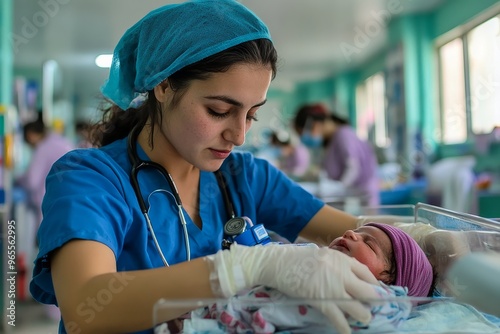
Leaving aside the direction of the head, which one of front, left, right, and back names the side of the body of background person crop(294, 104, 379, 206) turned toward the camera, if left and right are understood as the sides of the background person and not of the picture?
left

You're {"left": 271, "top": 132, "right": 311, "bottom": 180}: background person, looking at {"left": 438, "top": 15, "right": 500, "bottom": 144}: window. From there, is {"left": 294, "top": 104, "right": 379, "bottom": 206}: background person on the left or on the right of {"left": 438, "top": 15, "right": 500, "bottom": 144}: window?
right

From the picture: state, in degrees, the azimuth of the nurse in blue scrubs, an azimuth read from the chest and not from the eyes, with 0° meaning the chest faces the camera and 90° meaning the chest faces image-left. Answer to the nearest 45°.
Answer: approximately 315°

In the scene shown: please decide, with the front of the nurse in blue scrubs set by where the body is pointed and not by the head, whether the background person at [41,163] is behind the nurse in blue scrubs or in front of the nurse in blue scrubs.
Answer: behind

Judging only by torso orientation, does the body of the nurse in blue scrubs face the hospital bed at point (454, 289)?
yes

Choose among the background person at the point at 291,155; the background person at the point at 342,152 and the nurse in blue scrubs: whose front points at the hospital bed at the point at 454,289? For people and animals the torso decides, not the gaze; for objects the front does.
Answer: the nurse in blue scrubs

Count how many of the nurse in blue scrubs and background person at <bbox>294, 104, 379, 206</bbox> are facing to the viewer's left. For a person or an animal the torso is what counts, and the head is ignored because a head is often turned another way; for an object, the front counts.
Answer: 1

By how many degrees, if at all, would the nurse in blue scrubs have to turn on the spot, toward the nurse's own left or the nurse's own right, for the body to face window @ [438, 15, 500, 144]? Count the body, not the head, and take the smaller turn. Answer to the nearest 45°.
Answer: approximately 90° to the nurse's own left

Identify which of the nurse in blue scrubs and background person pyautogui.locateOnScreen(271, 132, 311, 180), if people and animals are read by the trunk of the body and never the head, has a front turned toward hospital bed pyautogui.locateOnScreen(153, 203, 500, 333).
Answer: the nurse in blue scrubs

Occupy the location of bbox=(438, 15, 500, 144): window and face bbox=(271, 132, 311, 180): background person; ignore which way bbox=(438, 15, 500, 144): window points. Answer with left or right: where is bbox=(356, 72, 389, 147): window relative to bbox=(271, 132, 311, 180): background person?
right

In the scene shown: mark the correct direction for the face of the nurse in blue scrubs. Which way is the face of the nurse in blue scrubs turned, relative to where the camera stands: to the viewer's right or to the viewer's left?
to the viewer's right
